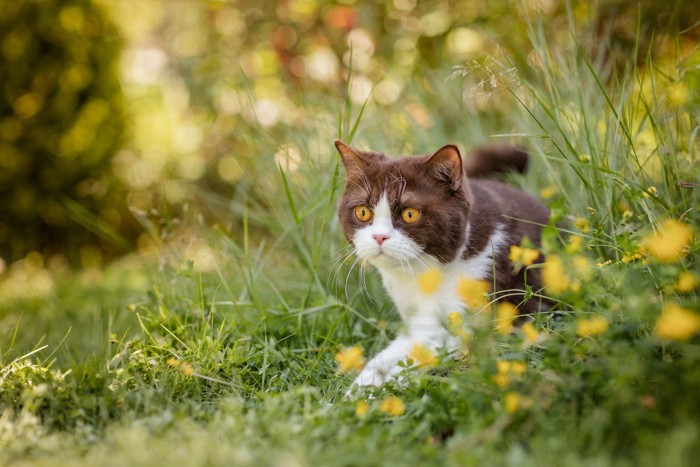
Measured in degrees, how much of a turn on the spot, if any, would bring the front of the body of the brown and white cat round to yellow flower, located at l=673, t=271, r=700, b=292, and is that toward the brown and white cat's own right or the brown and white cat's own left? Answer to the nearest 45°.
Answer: approximately 90° to the brown and white cat's own left

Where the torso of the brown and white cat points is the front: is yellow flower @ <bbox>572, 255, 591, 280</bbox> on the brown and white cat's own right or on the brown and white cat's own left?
on the brown and white cat's own left

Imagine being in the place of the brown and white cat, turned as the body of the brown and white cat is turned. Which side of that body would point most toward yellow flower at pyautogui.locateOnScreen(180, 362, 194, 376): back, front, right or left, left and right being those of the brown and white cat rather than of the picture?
front

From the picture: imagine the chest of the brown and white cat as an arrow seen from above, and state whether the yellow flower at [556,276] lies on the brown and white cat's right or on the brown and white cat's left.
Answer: on the brown and white cat's left

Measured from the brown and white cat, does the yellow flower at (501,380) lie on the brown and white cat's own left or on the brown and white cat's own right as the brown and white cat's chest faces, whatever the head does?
on the brown and white cat's own left

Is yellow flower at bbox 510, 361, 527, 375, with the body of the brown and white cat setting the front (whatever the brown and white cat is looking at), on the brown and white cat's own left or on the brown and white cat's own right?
on the brown and white cat's own left

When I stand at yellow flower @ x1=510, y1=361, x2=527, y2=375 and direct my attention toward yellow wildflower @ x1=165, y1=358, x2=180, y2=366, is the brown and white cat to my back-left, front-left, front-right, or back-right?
front-right

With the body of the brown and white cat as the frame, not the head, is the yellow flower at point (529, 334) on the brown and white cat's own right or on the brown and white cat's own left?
on the brown and white cat's own left

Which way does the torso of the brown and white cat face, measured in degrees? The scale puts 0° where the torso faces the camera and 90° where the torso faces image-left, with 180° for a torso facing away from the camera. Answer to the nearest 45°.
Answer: approximately 45°

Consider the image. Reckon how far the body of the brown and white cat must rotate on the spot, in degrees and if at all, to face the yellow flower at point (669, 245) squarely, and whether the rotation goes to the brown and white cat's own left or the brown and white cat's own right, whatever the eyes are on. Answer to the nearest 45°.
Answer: approximately 90° to the brown and white cat's own left

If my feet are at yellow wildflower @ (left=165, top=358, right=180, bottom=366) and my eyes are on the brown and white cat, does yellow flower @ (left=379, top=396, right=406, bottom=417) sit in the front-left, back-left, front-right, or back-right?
front-right
